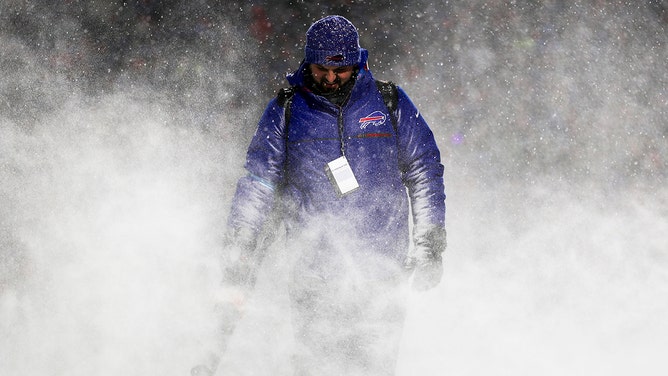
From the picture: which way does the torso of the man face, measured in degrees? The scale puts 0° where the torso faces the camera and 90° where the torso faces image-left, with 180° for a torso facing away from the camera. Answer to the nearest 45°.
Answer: approximately 0°
